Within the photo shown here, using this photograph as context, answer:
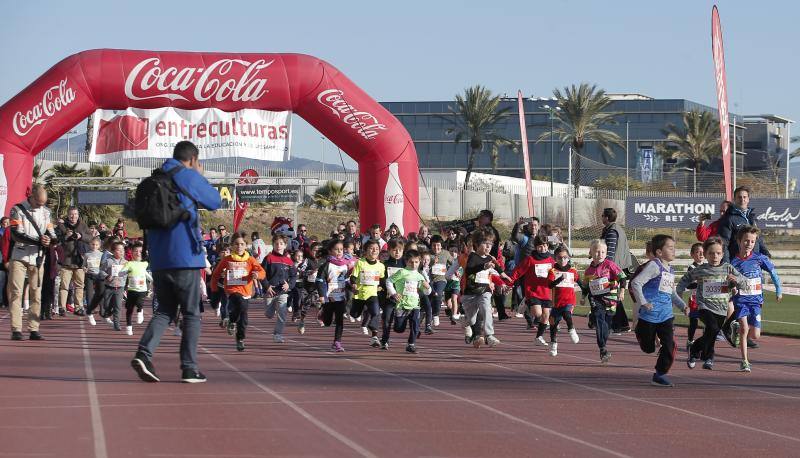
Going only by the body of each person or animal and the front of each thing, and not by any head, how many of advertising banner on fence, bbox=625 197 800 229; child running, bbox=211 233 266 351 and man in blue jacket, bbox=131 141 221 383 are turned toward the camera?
2

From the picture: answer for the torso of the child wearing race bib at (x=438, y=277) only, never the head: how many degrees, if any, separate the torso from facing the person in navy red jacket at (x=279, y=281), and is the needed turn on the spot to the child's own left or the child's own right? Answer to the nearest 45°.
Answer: approximately 45° to the child's own right

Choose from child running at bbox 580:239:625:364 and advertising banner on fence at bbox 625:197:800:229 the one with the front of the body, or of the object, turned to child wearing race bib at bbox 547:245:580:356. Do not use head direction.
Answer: the advertising banner on fence

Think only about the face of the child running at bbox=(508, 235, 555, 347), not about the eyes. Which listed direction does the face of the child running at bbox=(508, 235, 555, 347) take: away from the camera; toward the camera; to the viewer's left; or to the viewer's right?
toward the camera

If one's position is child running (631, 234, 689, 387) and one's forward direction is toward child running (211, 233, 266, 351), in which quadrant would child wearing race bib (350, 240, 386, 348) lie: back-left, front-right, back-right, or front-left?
front-right

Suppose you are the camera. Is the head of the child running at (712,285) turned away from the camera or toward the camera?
toward the camera

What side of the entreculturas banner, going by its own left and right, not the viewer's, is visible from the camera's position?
front

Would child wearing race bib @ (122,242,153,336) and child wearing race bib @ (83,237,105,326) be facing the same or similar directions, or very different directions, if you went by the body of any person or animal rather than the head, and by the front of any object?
same or similar directions

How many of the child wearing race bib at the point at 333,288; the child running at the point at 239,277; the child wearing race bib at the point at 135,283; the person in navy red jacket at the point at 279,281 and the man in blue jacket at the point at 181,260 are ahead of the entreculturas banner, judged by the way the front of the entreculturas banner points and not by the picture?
5

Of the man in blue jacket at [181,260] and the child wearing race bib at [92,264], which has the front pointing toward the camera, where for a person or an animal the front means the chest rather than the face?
the child wearing race bib

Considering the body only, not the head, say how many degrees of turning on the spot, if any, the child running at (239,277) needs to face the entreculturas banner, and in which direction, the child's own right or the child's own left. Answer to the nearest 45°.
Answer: approximately 180°

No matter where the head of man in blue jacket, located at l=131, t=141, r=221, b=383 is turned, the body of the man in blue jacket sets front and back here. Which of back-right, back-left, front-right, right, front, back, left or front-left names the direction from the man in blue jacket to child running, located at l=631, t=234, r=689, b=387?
front-right

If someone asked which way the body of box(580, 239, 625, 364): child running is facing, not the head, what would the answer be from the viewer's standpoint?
toward the camera

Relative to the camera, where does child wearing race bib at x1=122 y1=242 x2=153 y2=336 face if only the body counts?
toward the camera

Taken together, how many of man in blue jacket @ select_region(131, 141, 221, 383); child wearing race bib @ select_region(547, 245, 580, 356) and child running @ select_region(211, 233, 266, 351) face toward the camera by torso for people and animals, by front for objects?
2

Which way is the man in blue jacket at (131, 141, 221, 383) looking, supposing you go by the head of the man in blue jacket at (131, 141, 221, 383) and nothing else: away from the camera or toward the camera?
away from the camera
